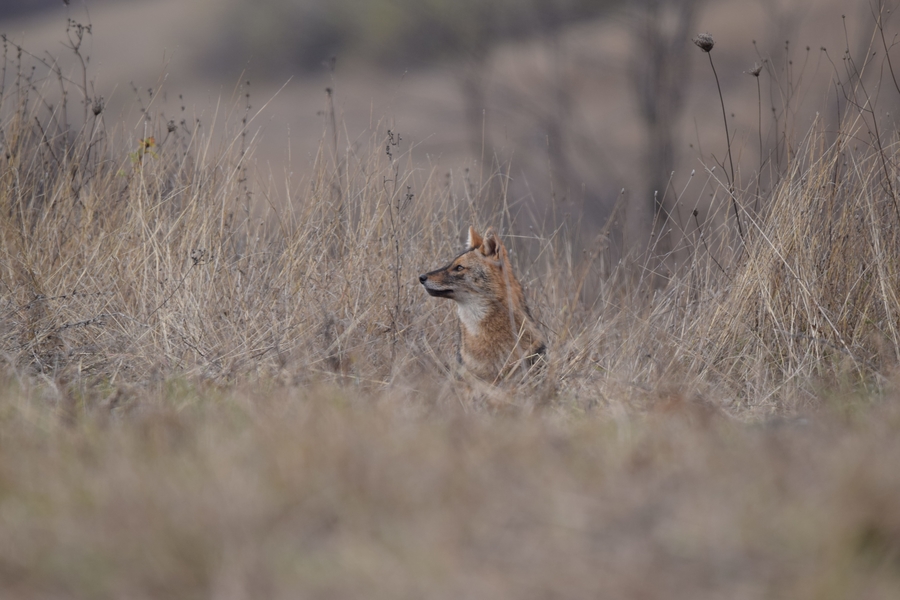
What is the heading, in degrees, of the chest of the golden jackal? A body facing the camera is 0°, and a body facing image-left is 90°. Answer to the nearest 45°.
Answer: approximately 90°
